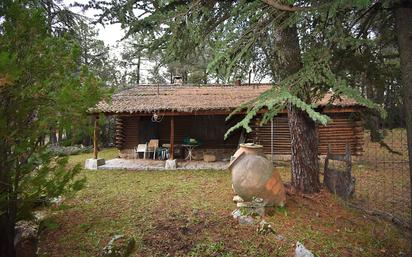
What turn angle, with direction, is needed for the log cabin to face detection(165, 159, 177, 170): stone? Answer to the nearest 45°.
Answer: approximately 45° to its right

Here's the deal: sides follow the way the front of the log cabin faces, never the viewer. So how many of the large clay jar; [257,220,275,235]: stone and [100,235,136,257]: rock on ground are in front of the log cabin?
3

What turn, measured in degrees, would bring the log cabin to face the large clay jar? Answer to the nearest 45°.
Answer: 0° — it already faces it

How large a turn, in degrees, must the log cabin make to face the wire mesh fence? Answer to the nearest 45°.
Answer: approximately 45° to its left

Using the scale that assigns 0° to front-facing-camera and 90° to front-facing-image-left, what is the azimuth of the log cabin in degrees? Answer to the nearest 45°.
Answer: approximately 0°
